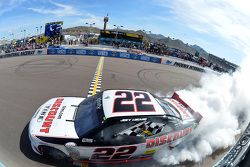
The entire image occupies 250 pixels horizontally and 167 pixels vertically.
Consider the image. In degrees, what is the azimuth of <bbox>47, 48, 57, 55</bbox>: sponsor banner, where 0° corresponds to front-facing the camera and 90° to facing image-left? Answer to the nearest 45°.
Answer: approximately 0°

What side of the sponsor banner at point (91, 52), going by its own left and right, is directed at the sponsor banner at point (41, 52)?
right

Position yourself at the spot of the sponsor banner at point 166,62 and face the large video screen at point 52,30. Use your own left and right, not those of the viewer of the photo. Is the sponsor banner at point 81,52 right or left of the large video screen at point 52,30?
left

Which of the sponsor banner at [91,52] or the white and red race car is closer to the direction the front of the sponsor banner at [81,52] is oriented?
the white and red race car

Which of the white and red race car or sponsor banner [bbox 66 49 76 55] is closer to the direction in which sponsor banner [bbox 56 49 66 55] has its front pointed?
the white and red race car

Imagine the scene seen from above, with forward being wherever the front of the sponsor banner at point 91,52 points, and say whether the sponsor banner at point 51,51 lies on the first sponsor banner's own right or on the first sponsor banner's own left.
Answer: on the first sponsor banner's own right

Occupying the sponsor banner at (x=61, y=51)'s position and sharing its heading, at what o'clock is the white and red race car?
The white and red race car is roughly at 12 o'clock from the sponsor banner.

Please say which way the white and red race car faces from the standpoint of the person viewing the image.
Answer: facing to the left of the viewer

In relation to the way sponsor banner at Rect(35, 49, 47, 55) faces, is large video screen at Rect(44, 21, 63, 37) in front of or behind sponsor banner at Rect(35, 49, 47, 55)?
behind

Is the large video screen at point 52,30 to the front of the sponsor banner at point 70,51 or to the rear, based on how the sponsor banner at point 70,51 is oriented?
to the rear
